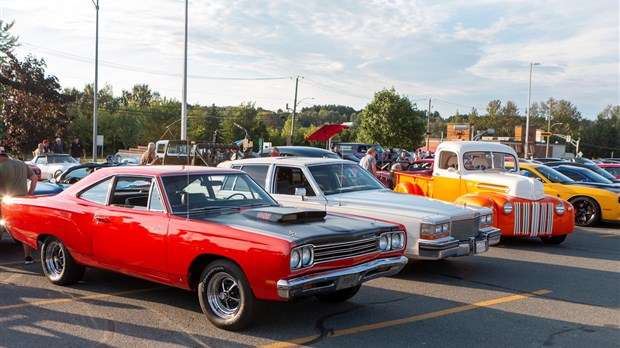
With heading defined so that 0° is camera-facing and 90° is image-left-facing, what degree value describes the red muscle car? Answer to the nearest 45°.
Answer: approximately 315°

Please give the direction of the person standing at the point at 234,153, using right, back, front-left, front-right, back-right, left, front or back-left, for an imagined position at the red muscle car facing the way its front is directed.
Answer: back-left

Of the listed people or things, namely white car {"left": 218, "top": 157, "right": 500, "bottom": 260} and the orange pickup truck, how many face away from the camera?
0

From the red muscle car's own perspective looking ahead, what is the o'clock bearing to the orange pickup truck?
The orange pickup truck is roughly at 9 o'clock from the red muscle car.

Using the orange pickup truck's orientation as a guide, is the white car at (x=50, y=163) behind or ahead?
behind

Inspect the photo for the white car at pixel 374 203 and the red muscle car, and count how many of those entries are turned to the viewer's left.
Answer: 0

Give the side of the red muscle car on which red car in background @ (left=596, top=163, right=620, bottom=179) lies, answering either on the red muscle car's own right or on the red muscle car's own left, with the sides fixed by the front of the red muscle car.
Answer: on the red muscle car's own left

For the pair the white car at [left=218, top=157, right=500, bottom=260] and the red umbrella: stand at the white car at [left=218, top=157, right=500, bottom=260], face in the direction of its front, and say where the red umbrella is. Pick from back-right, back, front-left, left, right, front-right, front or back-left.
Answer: back-left

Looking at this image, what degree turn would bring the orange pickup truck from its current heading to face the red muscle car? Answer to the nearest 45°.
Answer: approximately 90° to its right

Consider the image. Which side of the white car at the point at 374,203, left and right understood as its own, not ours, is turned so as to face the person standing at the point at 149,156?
back

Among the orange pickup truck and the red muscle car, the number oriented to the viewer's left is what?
0
